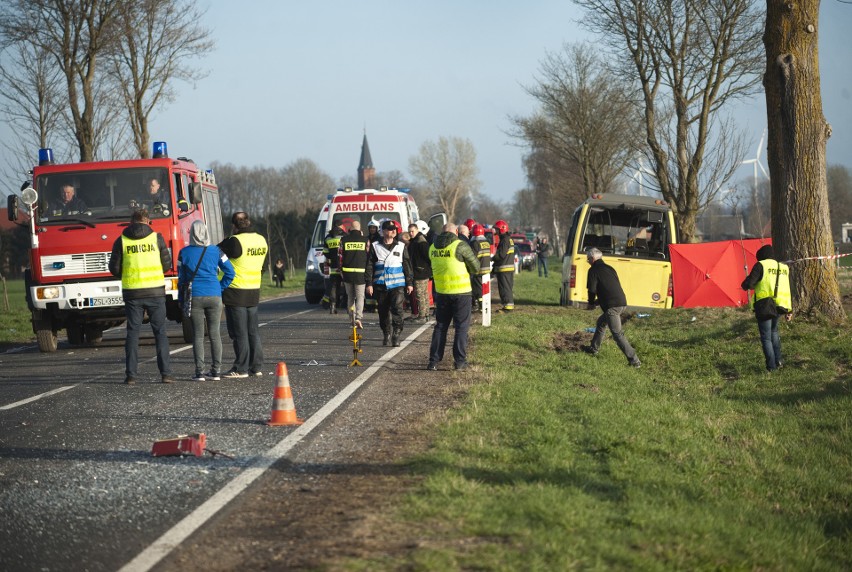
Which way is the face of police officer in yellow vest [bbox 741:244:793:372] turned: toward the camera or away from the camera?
away from the camera

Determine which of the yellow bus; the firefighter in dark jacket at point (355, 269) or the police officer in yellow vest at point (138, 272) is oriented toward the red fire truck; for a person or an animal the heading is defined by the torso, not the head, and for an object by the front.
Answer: the police officer in yellow vest

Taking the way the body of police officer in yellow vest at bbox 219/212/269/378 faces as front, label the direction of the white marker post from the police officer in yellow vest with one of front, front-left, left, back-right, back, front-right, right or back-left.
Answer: right

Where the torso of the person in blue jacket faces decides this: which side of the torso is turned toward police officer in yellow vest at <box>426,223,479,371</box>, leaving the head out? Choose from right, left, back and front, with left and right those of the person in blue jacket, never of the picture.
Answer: right

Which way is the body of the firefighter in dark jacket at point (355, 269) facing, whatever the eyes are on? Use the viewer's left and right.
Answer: facing away from the viewer

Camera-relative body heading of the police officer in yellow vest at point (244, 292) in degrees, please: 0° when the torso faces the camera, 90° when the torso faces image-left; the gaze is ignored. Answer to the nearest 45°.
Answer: approximately 135°

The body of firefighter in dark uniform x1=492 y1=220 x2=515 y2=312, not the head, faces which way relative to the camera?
to the viewer's left

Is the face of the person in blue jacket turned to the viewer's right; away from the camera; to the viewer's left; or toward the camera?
away from the camera

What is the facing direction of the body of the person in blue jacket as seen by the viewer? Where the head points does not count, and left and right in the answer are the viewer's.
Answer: facing away from the viewer

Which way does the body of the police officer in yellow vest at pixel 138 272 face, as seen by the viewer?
away from the camera

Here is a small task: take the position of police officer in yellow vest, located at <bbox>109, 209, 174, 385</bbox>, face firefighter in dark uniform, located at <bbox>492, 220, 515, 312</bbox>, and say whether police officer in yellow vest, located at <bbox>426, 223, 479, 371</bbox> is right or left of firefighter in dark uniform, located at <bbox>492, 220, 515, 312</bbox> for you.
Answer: right
